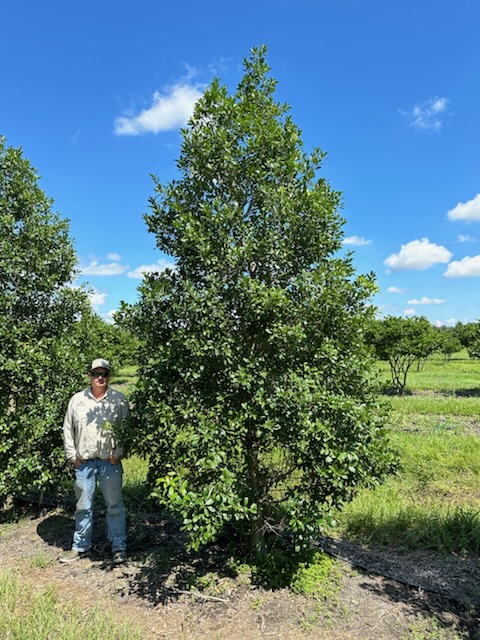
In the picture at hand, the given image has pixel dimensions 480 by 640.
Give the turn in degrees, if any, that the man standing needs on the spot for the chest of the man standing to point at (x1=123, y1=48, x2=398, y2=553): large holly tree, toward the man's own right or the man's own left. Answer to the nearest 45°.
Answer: approximately 45° to the man's own left

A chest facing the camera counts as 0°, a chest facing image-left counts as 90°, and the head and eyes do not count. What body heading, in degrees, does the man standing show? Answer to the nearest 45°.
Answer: approximately 0°

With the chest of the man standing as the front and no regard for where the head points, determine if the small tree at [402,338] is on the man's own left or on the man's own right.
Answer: on the man's own left
